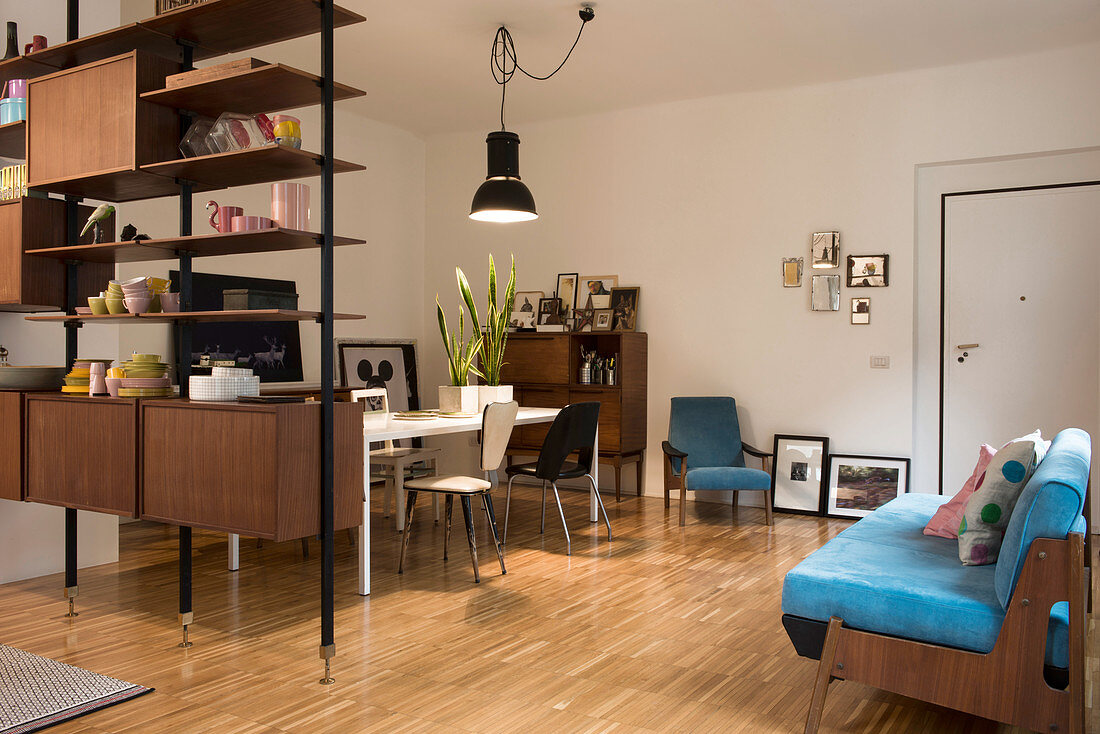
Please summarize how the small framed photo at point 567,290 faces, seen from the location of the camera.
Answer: facing the viewer and to the left of the viewer

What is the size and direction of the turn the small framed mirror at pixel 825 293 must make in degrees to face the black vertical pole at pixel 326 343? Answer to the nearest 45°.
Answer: approximately 45° to its right

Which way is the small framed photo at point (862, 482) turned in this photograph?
toward the camera

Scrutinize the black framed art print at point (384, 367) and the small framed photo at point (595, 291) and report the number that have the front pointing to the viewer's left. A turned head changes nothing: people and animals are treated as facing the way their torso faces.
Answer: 0

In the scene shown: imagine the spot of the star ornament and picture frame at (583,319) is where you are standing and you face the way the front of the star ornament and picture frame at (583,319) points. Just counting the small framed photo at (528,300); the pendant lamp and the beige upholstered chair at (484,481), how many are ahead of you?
2

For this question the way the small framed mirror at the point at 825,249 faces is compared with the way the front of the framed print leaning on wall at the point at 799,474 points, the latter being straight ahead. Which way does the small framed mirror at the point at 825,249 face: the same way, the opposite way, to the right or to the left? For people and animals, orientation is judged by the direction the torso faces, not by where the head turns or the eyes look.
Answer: the same way

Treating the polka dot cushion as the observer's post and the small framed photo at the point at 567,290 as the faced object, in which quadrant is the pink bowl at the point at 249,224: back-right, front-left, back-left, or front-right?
front-left

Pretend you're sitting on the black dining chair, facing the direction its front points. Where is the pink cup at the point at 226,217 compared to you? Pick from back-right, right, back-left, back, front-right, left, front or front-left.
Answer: left

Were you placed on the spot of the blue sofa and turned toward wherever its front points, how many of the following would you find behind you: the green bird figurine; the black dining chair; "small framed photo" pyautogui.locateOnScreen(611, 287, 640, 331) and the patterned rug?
0

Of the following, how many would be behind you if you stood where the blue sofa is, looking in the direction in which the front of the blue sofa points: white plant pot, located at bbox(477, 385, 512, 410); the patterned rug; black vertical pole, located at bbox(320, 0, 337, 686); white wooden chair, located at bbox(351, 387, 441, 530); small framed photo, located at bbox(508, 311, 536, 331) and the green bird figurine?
0

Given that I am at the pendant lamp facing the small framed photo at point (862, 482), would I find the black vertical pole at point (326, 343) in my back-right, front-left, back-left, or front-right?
back-right

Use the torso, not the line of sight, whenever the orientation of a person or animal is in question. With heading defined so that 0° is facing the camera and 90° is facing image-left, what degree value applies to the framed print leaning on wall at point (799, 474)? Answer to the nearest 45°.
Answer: approximately 0°

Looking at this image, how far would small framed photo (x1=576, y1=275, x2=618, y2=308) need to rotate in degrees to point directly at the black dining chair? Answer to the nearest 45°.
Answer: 0° — it already faces it

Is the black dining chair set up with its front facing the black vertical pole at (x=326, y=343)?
no

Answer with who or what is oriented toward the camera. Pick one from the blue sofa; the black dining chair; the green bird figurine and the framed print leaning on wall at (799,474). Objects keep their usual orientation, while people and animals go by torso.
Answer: the framed print leaning on wall

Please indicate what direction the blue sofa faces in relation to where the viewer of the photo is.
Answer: facing to the left of the viewer

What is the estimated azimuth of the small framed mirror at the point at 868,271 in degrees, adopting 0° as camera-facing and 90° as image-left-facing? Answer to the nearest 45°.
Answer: approximately 0°

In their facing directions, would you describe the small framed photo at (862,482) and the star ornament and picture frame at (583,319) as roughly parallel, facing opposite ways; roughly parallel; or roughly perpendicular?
roughly parallel

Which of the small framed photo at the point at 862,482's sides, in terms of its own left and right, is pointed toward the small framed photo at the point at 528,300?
right

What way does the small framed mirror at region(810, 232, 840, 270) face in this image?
toward the camera

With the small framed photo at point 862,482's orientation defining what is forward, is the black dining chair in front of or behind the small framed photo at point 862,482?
in front
